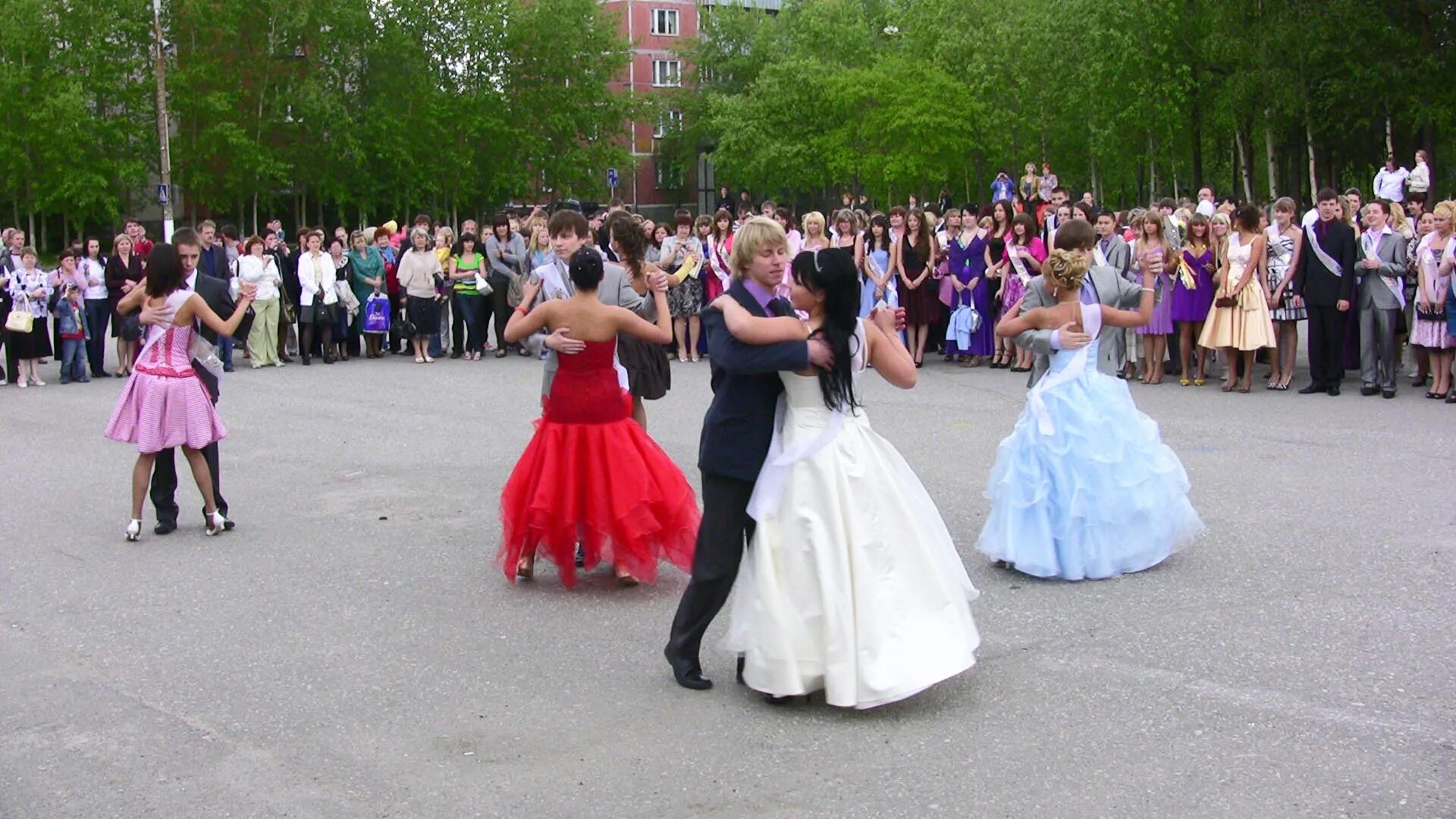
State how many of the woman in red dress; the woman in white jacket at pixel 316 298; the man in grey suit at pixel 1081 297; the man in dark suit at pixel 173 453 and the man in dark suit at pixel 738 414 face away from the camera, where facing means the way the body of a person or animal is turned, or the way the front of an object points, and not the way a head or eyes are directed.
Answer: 1

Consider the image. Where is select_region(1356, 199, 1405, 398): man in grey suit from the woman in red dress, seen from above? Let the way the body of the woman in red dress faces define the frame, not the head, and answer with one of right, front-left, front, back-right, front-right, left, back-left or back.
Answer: front-right

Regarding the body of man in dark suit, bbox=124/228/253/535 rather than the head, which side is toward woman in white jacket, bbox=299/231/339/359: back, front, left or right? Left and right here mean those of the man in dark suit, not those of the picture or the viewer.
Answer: back

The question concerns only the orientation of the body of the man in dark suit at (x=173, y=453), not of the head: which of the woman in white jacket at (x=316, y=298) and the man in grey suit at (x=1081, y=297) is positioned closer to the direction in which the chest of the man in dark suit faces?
the man in grey suit

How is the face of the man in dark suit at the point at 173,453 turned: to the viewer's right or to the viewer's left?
to the viewer's left

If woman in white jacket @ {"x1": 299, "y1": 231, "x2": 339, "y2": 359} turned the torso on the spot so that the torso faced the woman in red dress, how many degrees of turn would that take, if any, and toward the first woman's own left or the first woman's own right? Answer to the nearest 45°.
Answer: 0° — they already face them

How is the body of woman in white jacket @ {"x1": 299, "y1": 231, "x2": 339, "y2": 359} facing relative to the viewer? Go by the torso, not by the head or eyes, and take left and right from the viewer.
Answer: facing the viewer

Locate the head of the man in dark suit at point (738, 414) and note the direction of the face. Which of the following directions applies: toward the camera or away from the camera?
toward the camera

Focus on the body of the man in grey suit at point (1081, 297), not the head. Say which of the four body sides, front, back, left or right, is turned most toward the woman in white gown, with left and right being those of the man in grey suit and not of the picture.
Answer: front

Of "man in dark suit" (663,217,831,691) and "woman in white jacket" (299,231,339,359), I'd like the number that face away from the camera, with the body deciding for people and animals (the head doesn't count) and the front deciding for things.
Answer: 0

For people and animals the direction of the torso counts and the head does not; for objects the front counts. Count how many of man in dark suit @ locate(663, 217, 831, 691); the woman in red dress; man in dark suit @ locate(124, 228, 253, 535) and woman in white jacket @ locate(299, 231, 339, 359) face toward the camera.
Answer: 2

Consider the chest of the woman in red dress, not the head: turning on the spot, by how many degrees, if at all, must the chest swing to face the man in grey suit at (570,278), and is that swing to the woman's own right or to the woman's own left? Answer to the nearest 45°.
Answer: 0° — they already face them

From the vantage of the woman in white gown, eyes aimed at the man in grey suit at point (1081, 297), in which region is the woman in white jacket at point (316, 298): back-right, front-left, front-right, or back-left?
front-left

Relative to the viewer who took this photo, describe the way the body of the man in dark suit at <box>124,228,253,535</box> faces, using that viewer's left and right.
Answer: facing the viewer

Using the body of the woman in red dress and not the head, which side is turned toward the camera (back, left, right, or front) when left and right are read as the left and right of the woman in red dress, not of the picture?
back

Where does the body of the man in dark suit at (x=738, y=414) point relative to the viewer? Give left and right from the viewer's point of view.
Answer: facing to the right of the viewer
